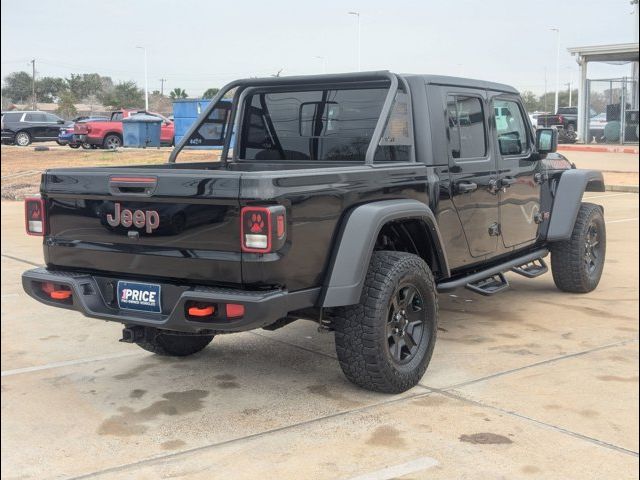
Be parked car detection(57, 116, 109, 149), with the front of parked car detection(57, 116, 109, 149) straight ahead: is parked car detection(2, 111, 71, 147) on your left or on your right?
on your right

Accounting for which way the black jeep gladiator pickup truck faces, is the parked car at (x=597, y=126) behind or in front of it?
in front

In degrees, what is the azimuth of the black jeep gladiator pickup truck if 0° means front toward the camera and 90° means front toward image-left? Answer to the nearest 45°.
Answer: approximately 225°

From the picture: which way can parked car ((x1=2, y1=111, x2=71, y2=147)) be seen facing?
to the viewer's right

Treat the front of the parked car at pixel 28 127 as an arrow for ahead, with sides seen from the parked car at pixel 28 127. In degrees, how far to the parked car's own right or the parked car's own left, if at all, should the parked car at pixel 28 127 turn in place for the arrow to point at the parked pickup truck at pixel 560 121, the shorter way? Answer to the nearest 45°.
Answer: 0° — it already faces it

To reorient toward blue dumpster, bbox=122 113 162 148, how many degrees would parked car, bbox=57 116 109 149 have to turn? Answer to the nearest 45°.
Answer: approximately 135° to its left

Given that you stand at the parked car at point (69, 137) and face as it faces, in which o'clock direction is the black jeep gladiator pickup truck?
The black jeep gladiator pickup truck is roughly at 9 o'clock from the parked car.

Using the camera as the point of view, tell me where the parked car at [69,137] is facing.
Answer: facing to the left of the viewer
